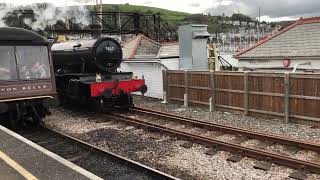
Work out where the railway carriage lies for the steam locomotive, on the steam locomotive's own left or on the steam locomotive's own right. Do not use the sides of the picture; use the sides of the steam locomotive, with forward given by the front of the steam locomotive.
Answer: on the steam locomotive's own right

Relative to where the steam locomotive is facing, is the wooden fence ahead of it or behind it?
ahead

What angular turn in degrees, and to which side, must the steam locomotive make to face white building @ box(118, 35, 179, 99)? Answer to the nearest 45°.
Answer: approximately 90° to its left

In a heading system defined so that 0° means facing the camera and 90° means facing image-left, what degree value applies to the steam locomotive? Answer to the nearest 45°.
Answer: approximately 315°

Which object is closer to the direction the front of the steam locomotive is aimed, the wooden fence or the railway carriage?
the wooden fence

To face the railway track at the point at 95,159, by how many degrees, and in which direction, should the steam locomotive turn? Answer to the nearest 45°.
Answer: approximately 45° to its right

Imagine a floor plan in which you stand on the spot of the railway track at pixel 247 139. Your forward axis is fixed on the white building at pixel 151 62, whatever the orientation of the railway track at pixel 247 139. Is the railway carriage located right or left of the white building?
left
